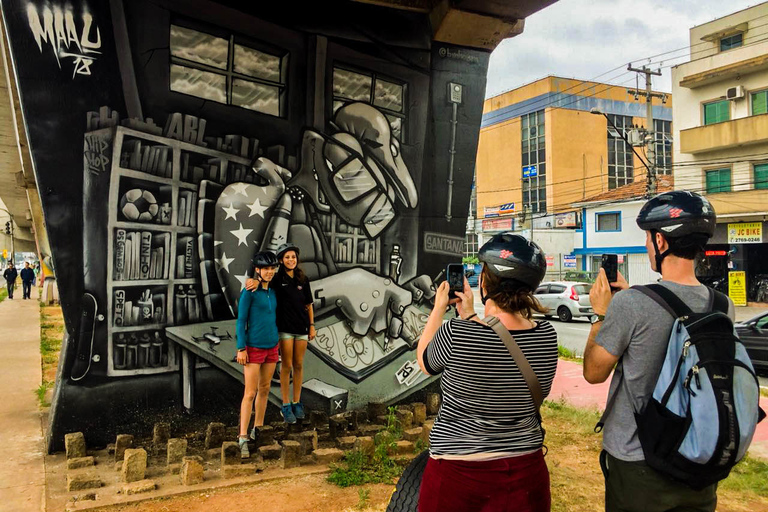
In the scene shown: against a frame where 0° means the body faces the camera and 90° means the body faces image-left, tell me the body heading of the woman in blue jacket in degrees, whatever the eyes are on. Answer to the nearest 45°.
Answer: approximately 315°

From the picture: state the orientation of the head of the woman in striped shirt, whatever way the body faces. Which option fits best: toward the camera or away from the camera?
away from the camera

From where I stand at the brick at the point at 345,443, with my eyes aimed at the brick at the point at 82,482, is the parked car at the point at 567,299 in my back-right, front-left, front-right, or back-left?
back-right

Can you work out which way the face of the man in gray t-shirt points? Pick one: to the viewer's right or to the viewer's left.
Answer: to the viewer's left

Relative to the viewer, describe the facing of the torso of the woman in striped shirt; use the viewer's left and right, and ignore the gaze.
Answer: facing away from the viewer and to the left of the viewer

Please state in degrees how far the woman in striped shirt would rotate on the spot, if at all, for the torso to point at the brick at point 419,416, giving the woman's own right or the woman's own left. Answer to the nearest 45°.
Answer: approximately 45° to the woman's own right
